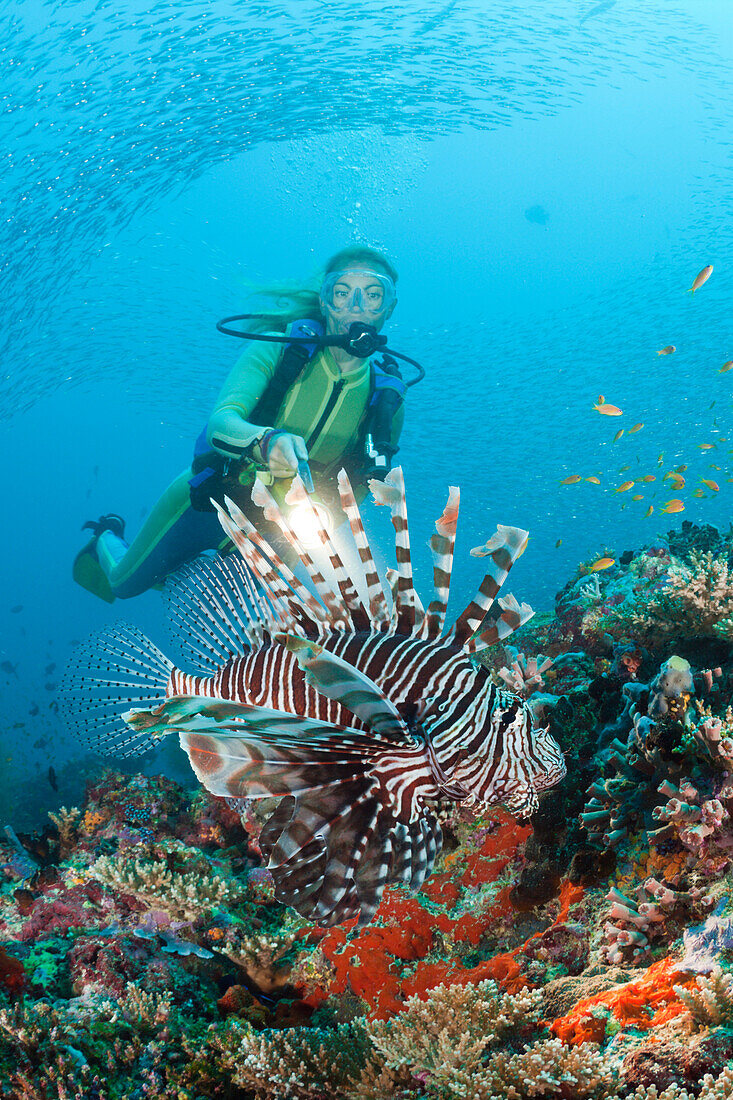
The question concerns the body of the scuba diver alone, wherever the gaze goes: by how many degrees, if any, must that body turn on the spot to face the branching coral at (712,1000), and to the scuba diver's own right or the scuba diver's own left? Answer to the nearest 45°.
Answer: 0° — they already face it

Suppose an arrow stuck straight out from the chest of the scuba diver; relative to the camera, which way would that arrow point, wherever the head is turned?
toward the camera

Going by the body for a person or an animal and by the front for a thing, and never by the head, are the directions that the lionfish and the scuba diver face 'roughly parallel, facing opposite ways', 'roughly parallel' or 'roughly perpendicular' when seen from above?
roughly perpendicular

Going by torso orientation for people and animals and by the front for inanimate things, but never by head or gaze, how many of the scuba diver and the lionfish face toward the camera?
1

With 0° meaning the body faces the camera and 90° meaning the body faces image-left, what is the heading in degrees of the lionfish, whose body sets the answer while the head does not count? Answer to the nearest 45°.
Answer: approximately 270°
